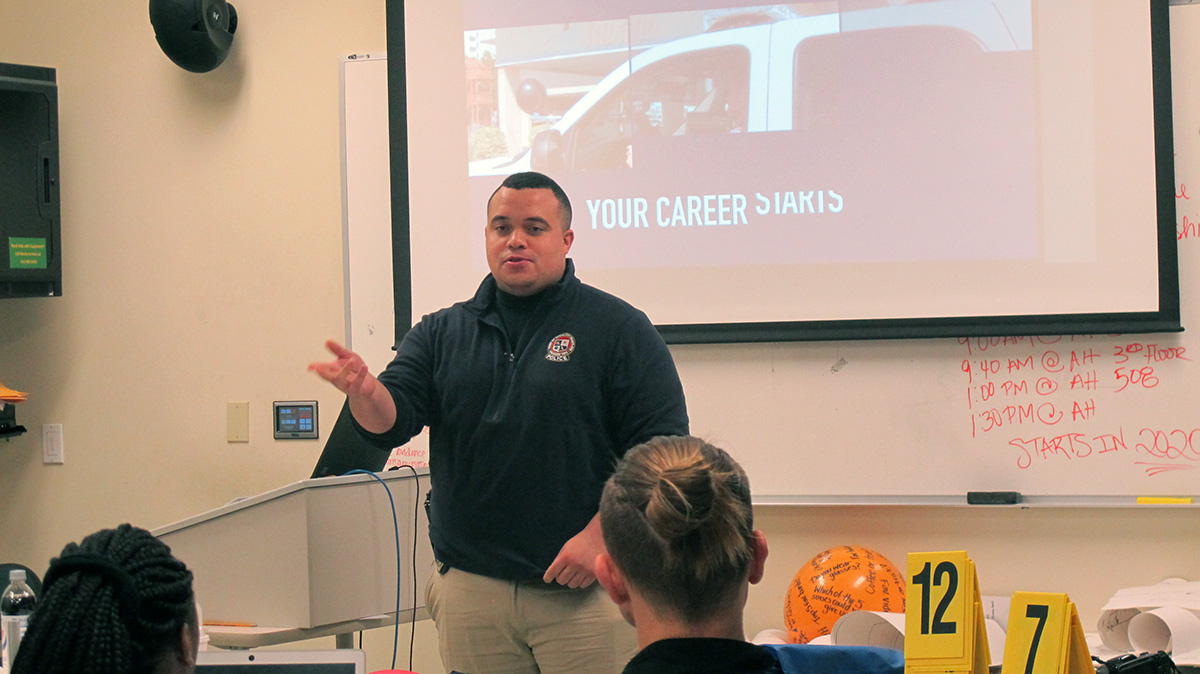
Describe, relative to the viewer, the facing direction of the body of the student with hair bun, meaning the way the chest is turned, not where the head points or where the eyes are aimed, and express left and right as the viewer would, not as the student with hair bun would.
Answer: facing away from the viewer

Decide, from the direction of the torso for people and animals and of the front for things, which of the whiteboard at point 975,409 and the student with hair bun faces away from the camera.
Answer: the student with hair bun

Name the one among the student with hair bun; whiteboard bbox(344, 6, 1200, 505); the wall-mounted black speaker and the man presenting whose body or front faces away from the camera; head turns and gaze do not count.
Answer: the student with hair bun

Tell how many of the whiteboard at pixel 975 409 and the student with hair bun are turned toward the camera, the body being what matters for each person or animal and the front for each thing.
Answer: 1

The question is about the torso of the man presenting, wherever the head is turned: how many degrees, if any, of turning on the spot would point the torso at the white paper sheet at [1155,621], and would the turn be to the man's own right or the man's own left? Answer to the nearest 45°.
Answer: approximately 135° to the man's own left

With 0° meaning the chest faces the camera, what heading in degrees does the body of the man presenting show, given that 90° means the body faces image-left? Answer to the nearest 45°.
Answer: approximately 45°
